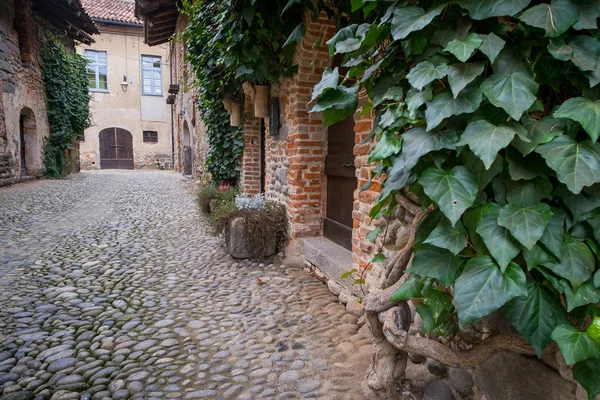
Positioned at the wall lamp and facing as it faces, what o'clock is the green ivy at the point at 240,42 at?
The green ivy is roughly at 12 o'clock from the wall lamp.

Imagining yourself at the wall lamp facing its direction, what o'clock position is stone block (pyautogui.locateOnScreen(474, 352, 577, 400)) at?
The stone block is roughly at 12 o'clock from the wall lamp.

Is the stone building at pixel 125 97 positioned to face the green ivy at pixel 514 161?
yes

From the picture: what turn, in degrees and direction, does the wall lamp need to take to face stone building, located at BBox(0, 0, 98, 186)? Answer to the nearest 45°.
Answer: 0° — it already faces it

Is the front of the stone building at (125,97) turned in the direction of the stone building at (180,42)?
yes

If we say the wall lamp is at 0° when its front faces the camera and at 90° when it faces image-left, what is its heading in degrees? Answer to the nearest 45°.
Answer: approximately 0°

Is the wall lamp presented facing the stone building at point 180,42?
yes
